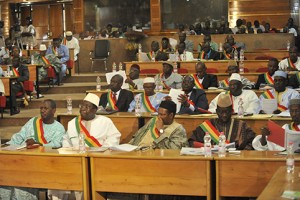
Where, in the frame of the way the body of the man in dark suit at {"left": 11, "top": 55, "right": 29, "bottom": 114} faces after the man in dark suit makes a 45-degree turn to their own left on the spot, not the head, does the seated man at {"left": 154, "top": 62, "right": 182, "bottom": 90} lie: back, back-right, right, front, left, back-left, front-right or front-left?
front-left

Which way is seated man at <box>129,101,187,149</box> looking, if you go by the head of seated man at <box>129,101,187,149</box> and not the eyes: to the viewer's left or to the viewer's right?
to the viewer's left

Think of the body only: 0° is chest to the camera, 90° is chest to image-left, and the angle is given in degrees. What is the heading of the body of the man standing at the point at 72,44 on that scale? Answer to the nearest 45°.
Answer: approximately 45°

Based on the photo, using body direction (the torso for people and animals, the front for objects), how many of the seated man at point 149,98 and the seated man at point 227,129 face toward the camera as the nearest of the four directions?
2

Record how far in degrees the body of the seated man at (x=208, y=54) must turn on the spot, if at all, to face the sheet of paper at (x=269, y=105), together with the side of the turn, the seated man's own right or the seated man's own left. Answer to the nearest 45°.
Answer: approximately 45° to the seated man's own left

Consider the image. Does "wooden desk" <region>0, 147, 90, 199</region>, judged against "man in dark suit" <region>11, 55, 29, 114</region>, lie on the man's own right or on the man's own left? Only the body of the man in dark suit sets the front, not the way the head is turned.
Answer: on the man's own left

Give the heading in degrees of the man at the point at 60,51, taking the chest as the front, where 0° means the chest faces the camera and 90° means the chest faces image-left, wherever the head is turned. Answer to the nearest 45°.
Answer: approximately 45°
